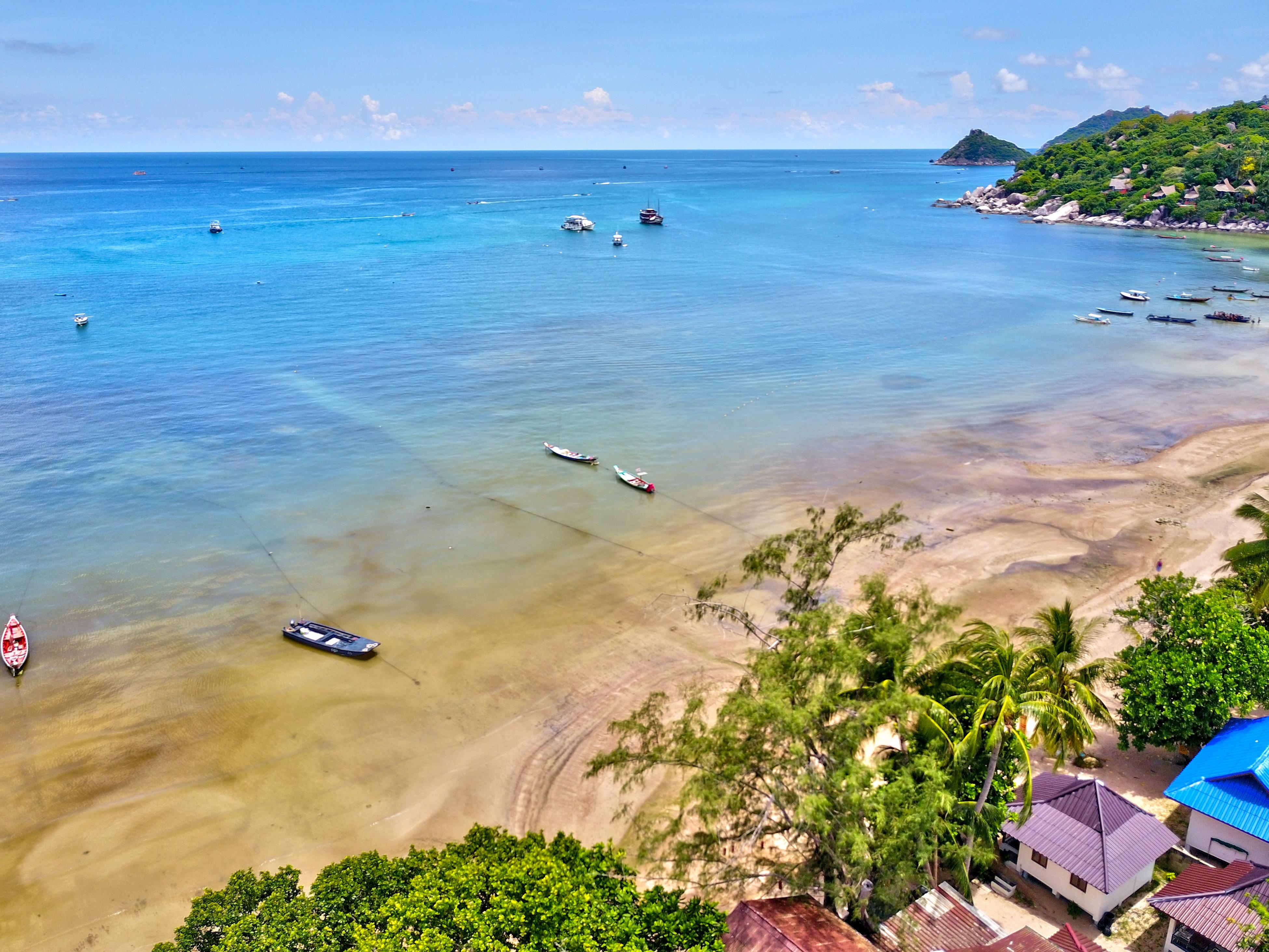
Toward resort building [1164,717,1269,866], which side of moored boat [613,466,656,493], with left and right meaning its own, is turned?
back

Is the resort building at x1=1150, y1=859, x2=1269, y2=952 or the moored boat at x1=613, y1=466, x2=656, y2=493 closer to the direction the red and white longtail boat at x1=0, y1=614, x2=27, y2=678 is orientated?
the moored boat

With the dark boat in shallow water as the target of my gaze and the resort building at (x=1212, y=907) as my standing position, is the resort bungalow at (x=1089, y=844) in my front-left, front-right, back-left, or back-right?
front-right

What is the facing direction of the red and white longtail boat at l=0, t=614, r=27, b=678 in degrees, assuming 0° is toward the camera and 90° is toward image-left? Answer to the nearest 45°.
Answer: approximately 180°

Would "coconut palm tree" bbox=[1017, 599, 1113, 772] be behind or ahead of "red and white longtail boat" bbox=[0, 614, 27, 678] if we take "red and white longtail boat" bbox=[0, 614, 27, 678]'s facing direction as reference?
behind

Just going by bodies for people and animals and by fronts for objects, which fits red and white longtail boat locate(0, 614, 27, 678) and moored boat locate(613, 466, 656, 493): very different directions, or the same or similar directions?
same or similar directions

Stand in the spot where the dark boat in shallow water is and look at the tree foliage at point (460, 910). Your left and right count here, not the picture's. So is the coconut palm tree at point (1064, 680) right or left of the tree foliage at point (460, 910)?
left

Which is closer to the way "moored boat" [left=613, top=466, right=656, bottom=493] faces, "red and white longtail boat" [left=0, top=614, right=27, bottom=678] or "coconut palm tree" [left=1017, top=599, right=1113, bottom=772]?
the red and white longtail boat

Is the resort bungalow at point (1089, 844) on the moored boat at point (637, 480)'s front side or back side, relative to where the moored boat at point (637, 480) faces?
on the back side

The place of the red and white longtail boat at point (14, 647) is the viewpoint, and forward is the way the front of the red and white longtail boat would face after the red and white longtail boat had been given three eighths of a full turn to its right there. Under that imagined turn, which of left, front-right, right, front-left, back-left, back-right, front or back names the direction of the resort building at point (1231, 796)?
front

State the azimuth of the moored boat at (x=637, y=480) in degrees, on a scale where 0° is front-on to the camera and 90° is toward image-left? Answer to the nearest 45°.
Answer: approximately 135°

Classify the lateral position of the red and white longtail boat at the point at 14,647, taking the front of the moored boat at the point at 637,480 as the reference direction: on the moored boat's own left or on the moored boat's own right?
on the moored boat's own left
